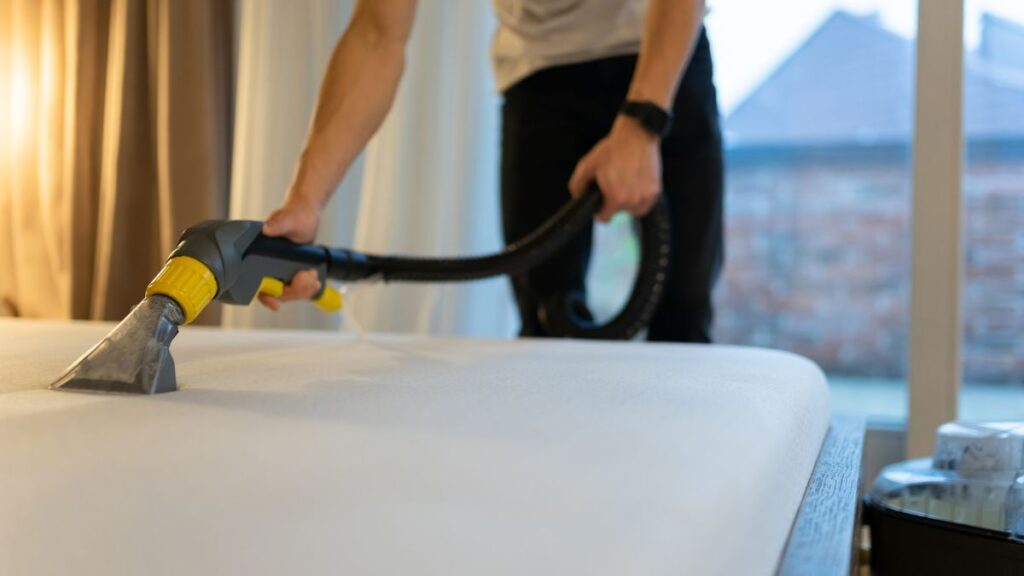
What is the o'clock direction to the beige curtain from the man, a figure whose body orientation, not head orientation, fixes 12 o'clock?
The beige curtain is roughly at 3 o'clock from the man.

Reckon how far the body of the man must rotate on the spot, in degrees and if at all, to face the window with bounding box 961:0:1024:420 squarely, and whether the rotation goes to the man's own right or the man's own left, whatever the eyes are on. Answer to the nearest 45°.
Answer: approximately 180°

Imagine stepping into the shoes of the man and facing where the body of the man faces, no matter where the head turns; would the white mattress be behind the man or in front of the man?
in front

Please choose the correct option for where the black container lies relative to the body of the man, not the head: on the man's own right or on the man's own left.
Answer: on the man's own left

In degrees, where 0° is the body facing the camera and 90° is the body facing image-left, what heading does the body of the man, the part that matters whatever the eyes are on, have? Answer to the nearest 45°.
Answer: approximately 45°

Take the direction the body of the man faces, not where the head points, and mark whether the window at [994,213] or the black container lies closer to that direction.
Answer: the black container

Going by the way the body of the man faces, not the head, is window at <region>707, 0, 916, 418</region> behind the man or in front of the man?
behind

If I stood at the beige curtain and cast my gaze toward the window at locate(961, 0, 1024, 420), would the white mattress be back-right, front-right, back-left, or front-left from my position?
front-right
